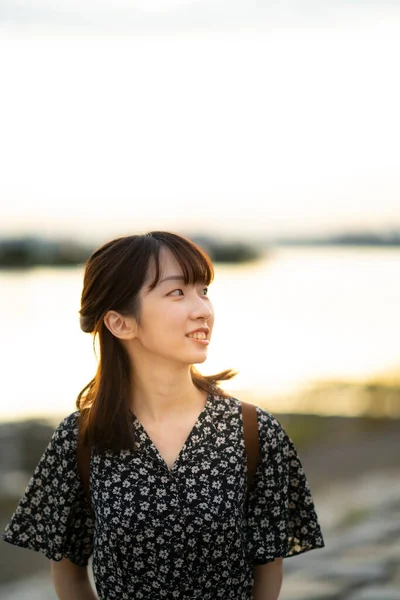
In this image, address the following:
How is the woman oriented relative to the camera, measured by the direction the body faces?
toward the camera
